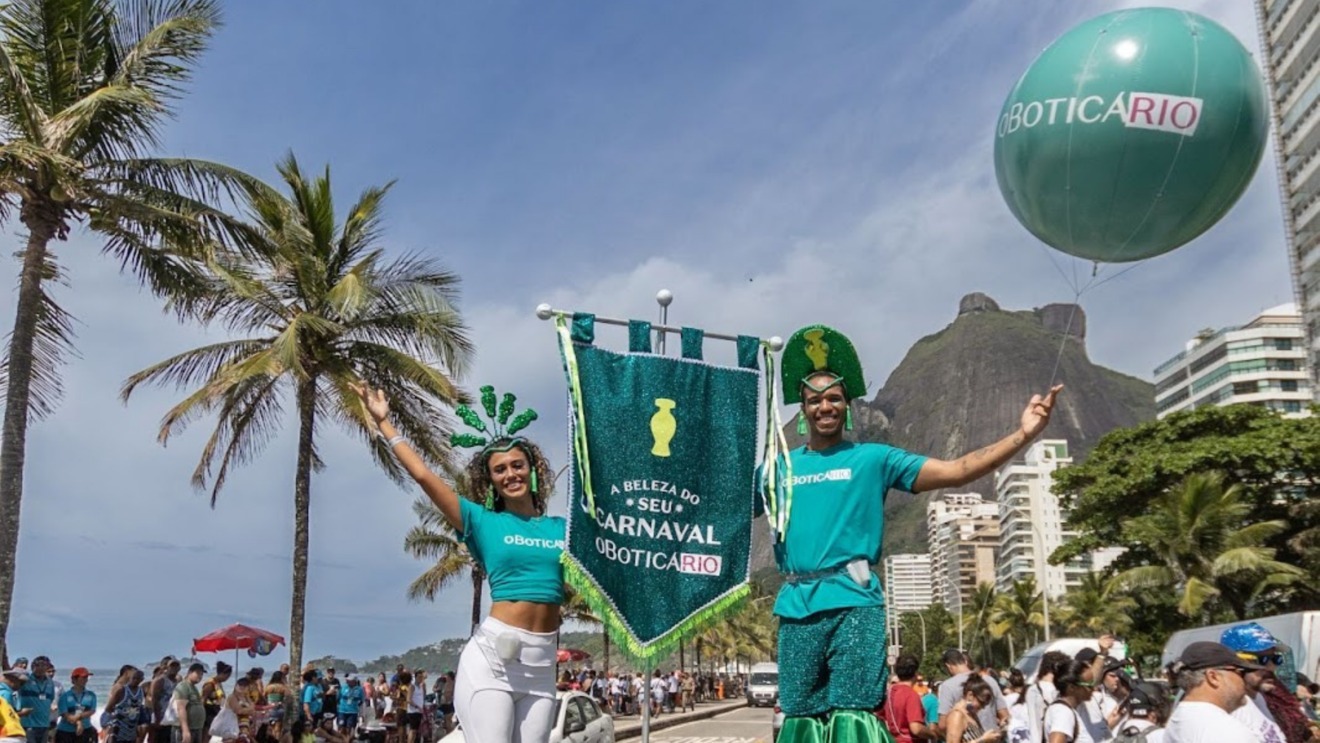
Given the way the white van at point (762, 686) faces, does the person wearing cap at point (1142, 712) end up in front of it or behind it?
in front

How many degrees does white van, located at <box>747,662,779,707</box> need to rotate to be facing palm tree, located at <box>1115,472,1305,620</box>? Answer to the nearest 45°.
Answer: approximately 45° to its left

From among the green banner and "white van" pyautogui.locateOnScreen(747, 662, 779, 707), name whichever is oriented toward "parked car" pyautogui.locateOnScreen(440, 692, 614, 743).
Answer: the white van

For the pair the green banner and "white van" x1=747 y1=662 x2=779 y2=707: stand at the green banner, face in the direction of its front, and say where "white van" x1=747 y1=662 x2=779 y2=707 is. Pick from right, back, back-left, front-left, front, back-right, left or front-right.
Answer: back

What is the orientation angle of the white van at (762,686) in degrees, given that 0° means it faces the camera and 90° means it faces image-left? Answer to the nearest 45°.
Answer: approximately 0°

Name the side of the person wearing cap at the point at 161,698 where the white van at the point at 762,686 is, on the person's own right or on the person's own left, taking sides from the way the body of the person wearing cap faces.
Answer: on the person's own left
